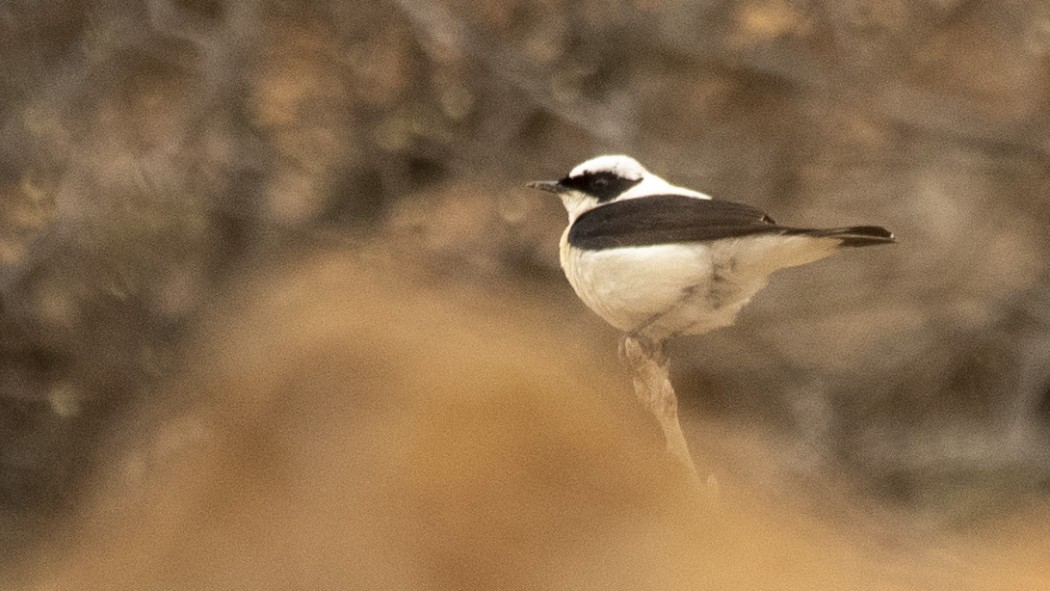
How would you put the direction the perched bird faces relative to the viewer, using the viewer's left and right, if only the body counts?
facing to the left of the viewer
